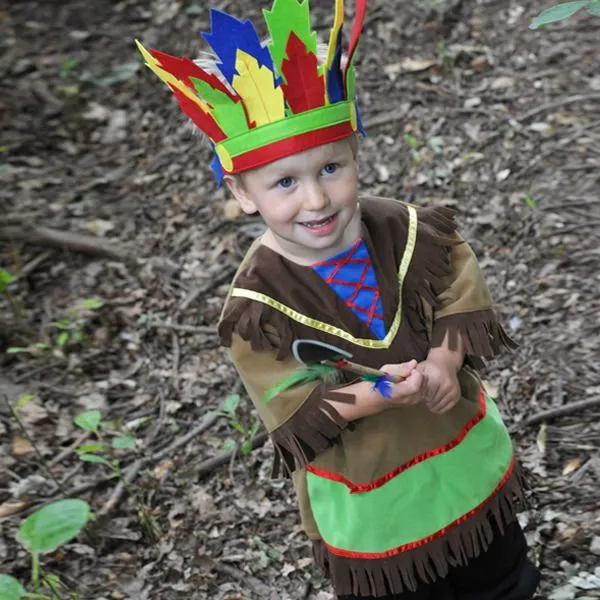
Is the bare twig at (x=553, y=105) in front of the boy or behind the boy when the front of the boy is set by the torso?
behind

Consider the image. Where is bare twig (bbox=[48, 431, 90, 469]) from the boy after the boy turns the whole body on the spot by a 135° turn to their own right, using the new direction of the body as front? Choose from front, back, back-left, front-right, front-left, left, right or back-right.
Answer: front

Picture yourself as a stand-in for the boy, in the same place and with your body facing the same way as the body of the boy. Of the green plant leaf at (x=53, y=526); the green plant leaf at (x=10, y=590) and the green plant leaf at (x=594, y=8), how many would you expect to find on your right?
2

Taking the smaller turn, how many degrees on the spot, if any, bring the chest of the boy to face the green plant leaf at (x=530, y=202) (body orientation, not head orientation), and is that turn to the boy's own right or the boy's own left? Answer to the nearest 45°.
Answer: approximately 135° to the boy's own left

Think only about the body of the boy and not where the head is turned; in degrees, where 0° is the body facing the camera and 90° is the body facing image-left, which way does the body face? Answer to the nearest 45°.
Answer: approximately 0°

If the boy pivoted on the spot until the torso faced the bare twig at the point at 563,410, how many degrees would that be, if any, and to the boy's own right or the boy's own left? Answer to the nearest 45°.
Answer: approximately 135° to the boy's own left

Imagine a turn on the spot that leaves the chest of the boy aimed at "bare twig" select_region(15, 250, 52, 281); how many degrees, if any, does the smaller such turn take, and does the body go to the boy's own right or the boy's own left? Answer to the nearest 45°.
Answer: approximately 135° to the boy's own right

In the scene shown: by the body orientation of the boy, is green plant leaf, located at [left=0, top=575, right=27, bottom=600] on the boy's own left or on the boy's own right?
on the boy's own right

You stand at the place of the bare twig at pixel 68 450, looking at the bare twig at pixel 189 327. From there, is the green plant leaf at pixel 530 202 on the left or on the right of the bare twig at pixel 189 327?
right
